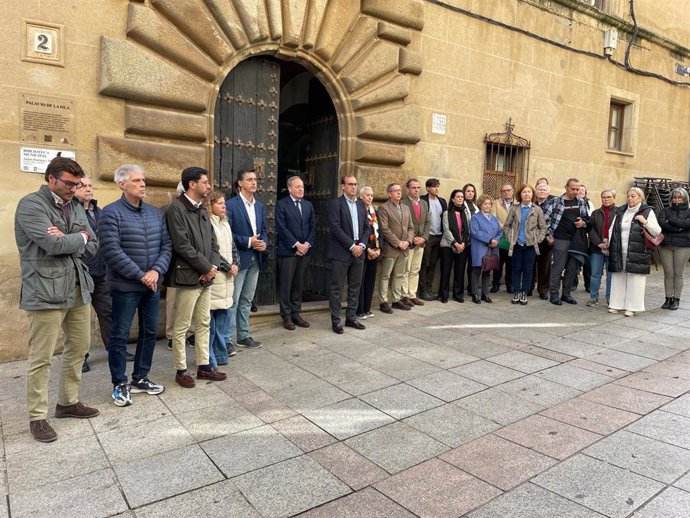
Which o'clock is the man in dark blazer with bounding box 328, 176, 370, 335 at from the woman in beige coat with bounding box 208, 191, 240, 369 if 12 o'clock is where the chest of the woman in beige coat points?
The man in dark blazer is roughly at 9 o'clock from the woman in beige coat.

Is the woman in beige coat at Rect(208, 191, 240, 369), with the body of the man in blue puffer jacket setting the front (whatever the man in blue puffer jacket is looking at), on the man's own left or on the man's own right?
on the man's own left

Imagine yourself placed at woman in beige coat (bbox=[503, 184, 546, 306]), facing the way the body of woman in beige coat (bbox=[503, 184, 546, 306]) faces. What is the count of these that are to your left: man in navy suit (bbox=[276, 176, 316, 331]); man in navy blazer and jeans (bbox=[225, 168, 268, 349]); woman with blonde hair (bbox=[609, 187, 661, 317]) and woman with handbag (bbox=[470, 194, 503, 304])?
1

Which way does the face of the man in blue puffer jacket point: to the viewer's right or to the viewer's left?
to the viewer's right

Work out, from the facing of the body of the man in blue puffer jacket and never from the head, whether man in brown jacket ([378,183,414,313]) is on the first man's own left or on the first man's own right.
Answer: on the first man's own left

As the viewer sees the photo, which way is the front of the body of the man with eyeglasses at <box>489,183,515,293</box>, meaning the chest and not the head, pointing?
toward the camera

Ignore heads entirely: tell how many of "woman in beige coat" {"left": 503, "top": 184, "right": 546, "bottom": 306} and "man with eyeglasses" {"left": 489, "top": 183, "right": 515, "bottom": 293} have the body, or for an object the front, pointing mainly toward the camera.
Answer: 2

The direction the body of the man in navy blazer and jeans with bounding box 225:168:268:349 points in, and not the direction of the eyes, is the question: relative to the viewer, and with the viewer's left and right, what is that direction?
facing the viewer and to the right of the viewer

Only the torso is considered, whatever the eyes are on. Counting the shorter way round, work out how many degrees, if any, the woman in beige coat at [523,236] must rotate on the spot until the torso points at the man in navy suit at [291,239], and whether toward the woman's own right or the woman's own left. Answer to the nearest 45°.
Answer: approximately 45° to the woman's own right

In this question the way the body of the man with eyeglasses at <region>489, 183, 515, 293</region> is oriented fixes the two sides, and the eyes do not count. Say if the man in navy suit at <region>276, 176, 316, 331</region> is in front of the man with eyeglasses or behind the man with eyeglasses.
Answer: in front

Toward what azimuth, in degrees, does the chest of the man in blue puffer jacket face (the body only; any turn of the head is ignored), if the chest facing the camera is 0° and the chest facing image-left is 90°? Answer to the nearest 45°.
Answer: approximately 315°

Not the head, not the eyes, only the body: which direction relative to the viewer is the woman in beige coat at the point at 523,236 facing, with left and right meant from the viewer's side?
facing the viewer

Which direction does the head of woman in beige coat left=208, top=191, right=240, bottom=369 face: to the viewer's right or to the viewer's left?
to the viewer's right
